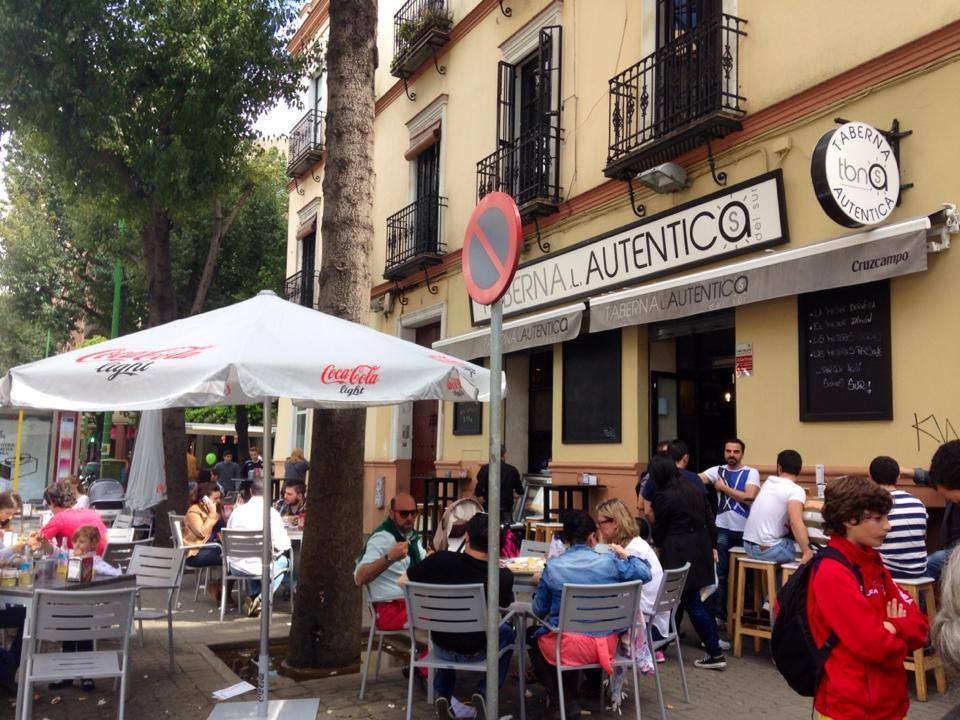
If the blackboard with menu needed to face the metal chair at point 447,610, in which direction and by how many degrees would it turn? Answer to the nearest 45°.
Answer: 0° — it already faces it

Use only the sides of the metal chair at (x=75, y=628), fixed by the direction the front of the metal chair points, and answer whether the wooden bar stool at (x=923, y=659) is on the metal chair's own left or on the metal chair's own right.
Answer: on the metal chair's own right

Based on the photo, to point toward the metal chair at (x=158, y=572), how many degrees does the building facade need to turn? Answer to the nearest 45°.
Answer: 0° — it already faces it

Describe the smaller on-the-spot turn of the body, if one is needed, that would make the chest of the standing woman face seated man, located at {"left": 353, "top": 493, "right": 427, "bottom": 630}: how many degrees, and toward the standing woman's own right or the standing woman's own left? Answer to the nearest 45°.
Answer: approximately 90° to the standing woman's own left

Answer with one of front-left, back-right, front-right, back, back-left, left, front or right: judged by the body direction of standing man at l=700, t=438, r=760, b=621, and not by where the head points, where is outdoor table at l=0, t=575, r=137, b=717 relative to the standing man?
front-right

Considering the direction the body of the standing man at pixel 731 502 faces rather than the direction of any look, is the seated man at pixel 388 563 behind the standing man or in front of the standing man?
in front

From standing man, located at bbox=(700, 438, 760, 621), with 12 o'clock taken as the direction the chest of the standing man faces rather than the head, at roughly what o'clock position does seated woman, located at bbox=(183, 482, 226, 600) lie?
The seated woman is roughly at 3 o'clock from the standing man.

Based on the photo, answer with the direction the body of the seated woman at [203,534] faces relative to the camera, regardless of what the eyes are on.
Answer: to the viewer's right

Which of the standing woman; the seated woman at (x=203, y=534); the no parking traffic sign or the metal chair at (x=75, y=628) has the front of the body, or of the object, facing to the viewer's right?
the seated woman

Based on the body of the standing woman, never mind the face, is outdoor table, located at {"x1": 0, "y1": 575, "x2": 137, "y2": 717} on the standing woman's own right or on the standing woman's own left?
on the standing woman's own left

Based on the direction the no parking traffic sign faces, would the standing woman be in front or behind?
behind

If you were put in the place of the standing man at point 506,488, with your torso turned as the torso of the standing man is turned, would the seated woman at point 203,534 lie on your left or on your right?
on your left

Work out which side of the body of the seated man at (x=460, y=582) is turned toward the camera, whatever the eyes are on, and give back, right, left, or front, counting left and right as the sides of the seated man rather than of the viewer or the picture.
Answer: back
